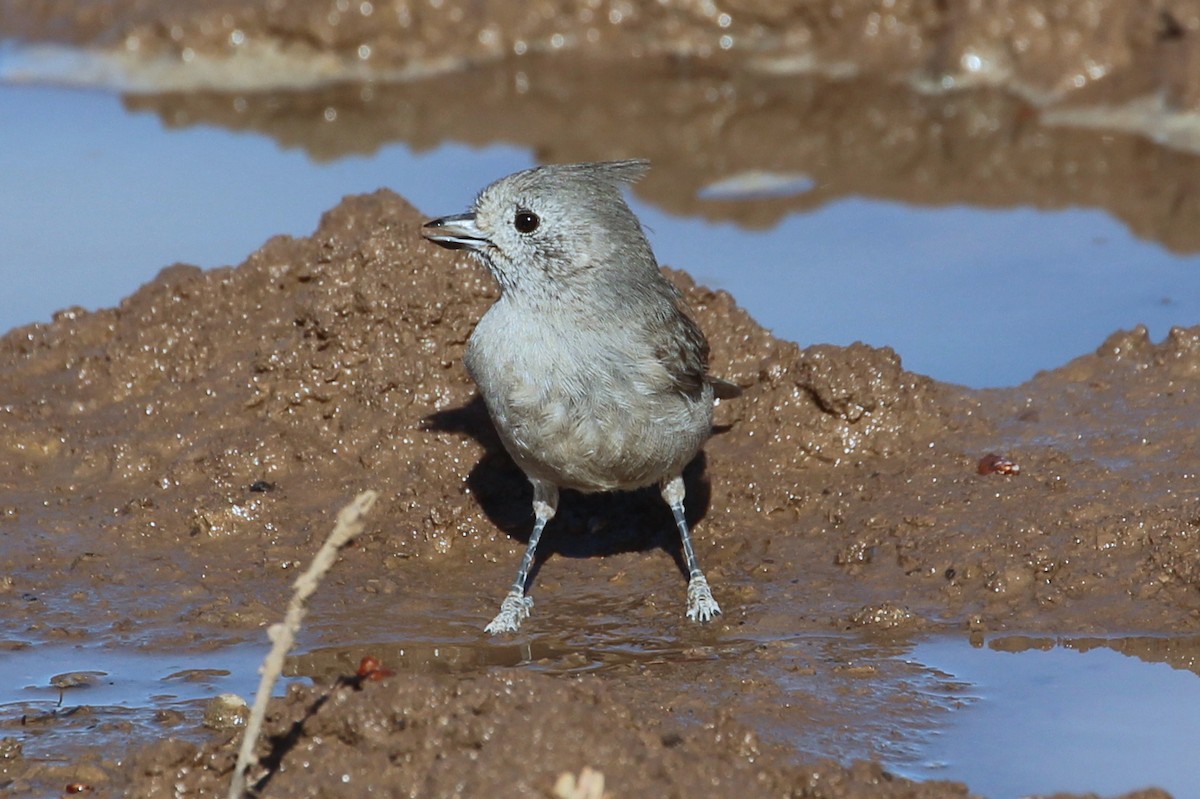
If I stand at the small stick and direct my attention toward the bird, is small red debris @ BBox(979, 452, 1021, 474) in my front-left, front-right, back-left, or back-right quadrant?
front-right

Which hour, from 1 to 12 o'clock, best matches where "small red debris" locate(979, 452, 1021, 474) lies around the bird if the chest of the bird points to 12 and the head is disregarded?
The small red debris is roughly at 7 o'clock from the bird.

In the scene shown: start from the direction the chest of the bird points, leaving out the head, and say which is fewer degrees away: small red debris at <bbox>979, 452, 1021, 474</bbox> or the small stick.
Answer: the small stick

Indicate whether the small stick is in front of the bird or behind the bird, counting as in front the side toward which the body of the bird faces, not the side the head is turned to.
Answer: in front
